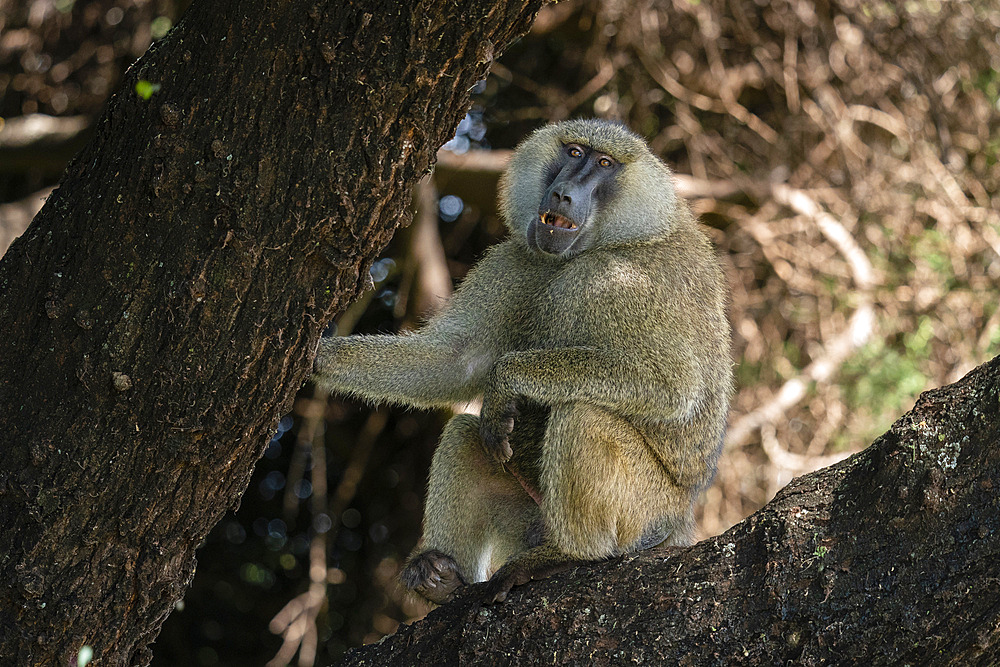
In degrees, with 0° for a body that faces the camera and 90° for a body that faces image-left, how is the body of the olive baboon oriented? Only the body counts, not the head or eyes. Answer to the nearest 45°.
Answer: approximately 45°
